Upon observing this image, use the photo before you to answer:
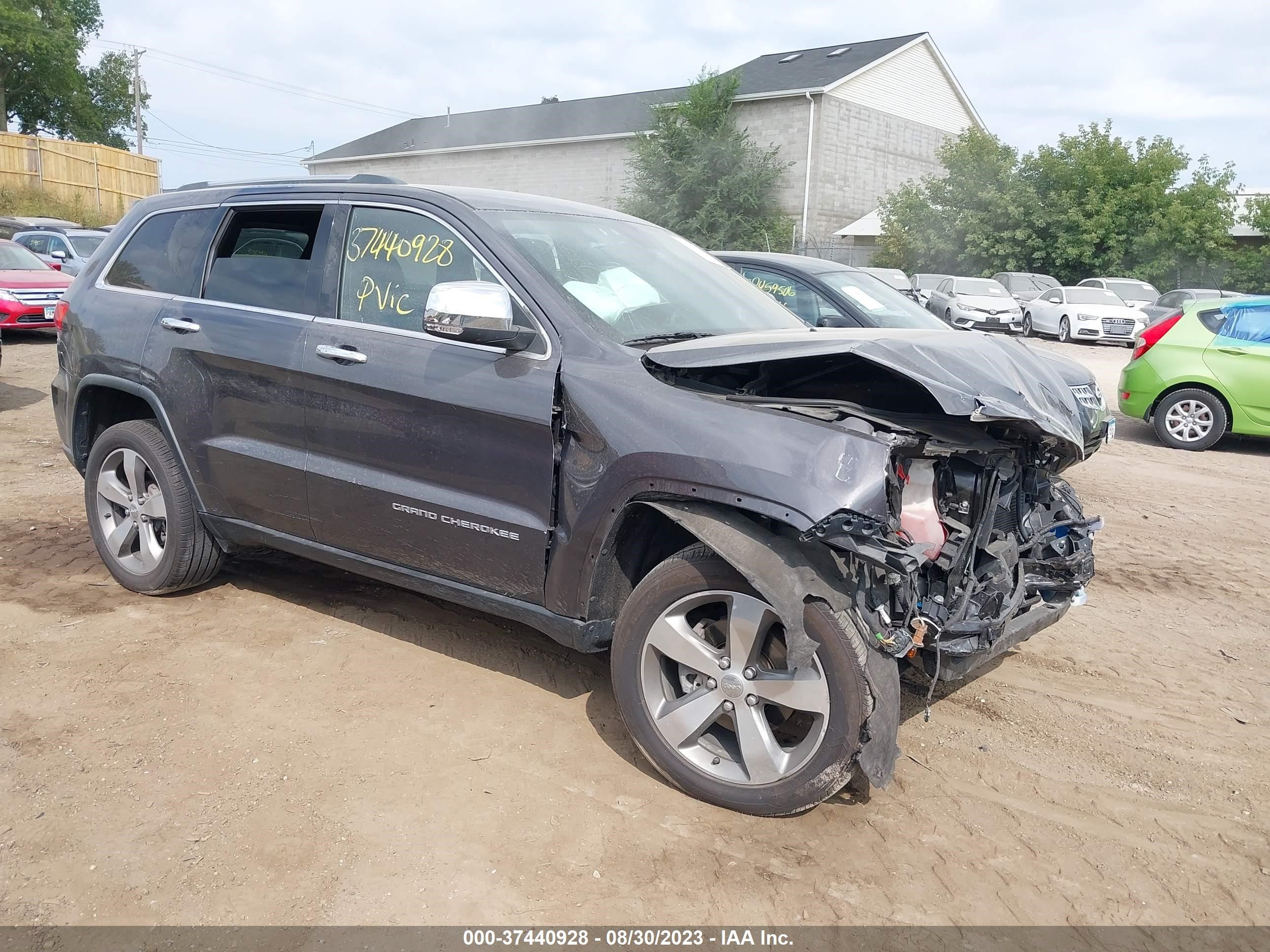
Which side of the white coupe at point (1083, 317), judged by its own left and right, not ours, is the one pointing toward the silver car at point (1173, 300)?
left

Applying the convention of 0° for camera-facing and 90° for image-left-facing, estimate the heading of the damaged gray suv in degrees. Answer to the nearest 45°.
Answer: approximately 315°

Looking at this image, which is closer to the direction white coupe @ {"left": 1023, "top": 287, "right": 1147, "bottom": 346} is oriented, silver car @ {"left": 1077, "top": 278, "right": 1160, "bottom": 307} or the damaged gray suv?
the damaged gray suv

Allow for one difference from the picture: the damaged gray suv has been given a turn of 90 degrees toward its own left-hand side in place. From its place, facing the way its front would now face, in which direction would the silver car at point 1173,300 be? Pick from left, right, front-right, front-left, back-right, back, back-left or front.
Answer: front

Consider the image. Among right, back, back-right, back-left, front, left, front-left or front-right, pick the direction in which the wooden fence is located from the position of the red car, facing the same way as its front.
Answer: back-left

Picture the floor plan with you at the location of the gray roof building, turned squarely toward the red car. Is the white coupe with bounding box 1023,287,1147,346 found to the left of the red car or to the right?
left

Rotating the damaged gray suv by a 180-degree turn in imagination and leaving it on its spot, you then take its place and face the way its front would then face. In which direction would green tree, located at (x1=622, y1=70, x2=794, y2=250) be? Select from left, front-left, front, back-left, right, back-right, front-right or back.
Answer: front-right

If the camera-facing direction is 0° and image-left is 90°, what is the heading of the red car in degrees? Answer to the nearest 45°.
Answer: approximately 315°

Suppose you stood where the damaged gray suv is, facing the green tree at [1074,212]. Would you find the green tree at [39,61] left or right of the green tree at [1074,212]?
left

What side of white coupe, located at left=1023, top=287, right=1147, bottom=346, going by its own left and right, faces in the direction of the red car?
right

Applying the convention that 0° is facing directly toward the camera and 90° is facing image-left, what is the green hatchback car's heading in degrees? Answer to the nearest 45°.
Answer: approximately 270°

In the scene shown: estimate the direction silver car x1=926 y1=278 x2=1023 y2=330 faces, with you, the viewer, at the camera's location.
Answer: facing the viewer and to the right of the viewer

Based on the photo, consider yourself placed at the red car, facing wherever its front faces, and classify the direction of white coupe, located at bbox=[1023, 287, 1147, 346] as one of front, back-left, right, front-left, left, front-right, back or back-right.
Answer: front-left

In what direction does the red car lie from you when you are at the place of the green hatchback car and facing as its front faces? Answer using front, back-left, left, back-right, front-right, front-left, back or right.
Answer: back
